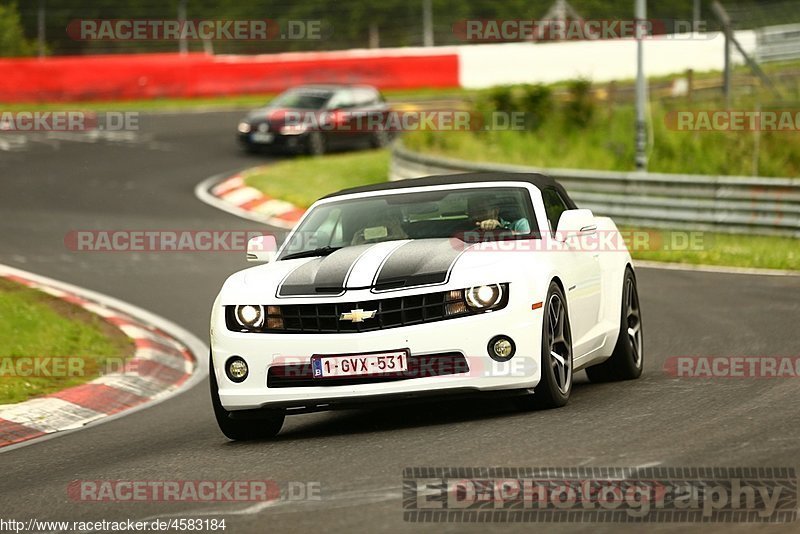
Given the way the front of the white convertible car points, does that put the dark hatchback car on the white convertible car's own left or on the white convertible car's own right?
on the white convertible car's own right

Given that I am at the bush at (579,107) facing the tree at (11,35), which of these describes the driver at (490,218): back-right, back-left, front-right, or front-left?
back-left

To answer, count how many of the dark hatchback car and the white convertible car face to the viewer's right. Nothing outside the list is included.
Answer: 0

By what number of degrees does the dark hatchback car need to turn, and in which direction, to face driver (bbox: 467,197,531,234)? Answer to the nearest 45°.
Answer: approximately 45° to its left

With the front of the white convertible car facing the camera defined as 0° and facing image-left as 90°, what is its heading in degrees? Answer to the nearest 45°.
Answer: approximately 45°

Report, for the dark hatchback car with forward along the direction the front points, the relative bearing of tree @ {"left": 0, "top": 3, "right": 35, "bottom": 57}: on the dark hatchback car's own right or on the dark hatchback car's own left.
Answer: on the dark hatchback car's own right

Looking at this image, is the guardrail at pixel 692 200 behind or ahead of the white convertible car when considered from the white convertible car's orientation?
behind
